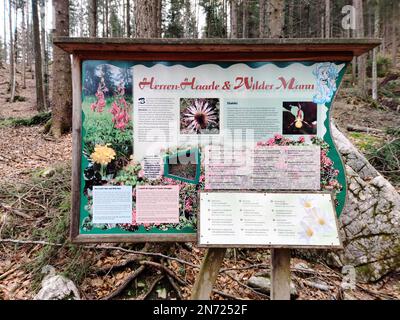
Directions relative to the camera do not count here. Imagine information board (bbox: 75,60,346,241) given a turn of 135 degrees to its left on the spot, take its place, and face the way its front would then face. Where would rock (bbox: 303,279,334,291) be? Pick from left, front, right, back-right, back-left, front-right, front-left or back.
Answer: front

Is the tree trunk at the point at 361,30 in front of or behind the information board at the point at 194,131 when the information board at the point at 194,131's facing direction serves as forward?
behind

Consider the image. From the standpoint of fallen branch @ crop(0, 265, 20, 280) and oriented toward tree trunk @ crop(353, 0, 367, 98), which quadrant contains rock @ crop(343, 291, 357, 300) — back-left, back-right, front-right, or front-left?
front-right

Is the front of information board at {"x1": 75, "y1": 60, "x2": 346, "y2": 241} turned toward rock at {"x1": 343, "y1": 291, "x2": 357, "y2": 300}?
no

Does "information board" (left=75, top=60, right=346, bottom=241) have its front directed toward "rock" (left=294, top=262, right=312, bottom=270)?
no

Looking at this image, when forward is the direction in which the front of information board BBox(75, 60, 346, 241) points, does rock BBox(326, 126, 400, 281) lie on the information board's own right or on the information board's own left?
on the information board's own left

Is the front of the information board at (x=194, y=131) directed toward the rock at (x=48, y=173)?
no

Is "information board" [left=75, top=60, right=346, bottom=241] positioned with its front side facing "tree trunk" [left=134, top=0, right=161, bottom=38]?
no

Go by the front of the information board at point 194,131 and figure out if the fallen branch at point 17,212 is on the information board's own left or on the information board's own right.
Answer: on the information board's own right

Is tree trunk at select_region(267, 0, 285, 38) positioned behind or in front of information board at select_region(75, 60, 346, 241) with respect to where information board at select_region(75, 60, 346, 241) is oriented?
behind

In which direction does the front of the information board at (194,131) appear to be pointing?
toward the camera

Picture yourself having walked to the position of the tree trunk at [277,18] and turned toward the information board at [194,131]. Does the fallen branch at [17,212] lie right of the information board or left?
right

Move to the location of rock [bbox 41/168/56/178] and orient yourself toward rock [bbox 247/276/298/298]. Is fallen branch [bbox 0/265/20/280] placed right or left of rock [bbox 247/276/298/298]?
right
